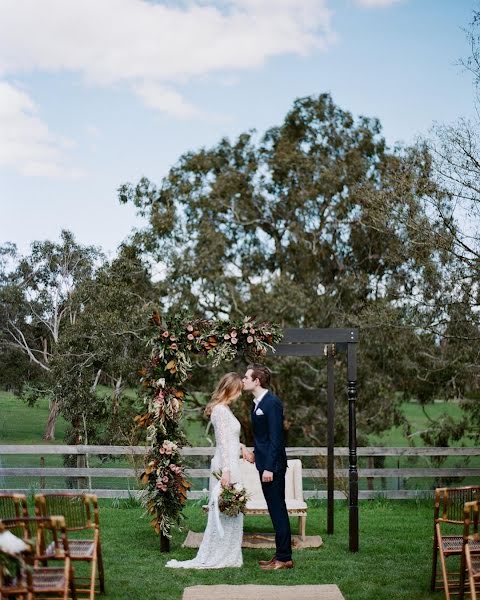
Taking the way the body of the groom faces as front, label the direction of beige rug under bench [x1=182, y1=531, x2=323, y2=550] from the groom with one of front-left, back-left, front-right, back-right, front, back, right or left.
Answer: right

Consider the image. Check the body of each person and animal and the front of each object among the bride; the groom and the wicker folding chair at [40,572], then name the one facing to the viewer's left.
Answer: the groom

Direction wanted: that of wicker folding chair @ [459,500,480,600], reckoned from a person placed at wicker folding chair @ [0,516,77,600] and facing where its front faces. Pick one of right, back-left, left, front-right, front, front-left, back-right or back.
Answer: right

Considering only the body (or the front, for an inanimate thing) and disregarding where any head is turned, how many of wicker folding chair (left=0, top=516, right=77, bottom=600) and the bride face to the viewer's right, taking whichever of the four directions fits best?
1

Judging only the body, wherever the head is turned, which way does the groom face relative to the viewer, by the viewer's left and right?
facing to the left of the viewer

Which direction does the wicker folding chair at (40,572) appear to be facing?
away from the camera

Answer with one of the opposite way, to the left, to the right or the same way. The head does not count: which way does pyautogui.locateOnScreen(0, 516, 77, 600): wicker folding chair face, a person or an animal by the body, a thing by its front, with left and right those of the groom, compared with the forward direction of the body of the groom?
to the right

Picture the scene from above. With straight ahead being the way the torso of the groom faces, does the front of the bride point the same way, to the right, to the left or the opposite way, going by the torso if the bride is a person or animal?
the opposite way

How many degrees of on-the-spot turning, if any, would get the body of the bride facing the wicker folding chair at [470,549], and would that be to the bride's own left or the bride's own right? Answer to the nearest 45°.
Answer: approximately 45° to the bride's own right

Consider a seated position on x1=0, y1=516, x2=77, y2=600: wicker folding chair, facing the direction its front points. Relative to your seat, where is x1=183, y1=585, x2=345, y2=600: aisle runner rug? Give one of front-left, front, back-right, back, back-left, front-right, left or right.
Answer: front-right

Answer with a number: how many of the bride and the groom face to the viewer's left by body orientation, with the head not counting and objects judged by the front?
1

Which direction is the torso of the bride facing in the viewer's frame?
to the viewer's right

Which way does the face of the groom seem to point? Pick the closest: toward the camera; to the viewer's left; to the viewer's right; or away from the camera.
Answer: to the viewer's left

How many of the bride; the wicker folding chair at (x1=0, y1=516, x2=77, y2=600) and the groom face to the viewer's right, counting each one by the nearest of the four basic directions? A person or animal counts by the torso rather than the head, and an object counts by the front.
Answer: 1

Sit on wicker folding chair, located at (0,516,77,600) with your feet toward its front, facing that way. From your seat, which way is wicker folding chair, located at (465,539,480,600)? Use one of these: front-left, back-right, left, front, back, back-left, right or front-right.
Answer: right
